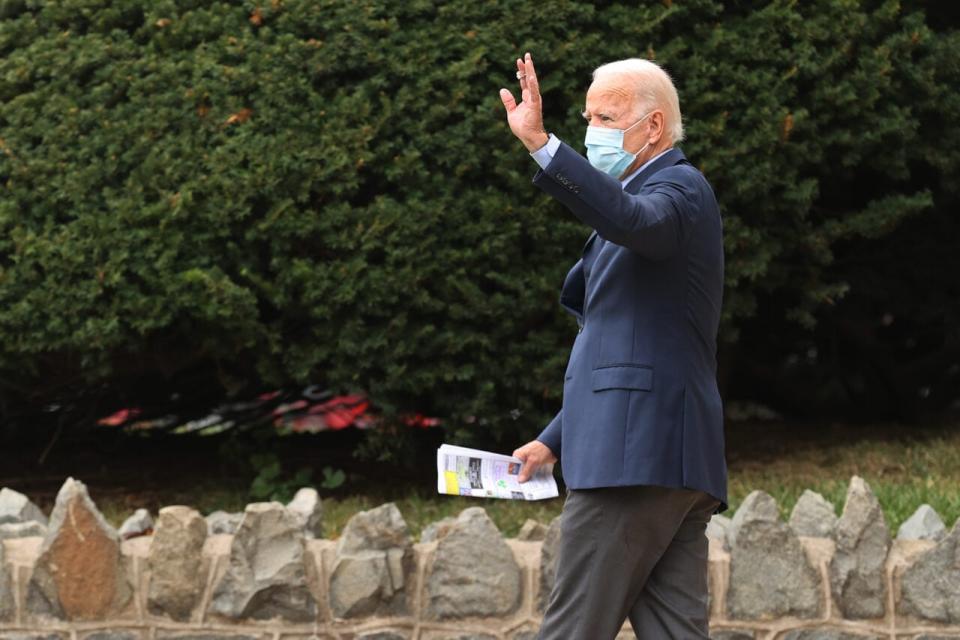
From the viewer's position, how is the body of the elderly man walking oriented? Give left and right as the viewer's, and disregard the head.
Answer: facing to the left of the viewer

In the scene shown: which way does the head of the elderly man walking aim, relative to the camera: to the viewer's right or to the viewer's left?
to the viewer's left
